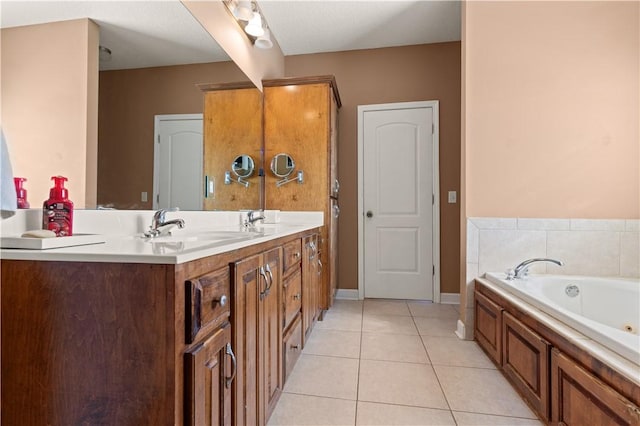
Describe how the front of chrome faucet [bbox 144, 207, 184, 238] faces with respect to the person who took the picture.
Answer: facing the viewer and to the right of the viewer

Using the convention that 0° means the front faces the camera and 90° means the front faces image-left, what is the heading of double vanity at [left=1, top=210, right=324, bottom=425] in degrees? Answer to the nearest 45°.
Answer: approximately 315°

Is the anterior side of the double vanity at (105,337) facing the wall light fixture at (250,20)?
no

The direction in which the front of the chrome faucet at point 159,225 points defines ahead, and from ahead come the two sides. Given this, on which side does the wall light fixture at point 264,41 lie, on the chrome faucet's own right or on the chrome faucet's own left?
on the chrome faucet's own left

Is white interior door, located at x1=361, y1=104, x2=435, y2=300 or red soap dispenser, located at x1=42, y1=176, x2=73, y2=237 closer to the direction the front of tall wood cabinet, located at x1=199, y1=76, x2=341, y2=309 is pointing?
the white interior door

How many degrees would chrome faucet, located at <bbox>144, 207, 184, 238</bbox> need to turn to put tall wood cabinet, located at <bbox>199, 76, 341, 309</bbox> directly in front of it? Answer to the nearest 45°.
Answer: approximately 90° to its left

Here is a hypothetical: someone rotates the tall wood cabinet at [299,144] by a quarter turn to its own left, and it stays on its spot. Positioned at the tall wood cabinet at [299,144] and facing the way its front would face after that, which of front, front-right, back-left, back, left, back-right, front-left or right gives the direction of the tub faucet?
back-right

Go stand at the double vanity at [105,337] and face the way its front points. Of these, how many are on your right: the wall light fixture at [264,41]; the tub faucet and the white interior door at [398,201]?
0

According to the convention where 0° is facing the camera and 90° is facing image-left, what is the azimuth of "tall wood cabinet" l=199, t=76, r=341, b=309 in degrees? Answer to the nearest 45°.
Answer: approximately 270°

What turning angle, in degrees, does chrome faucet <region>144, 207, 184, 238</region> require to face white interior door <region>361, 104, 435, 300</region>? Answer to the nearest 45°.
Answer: approximately 90° to its left
